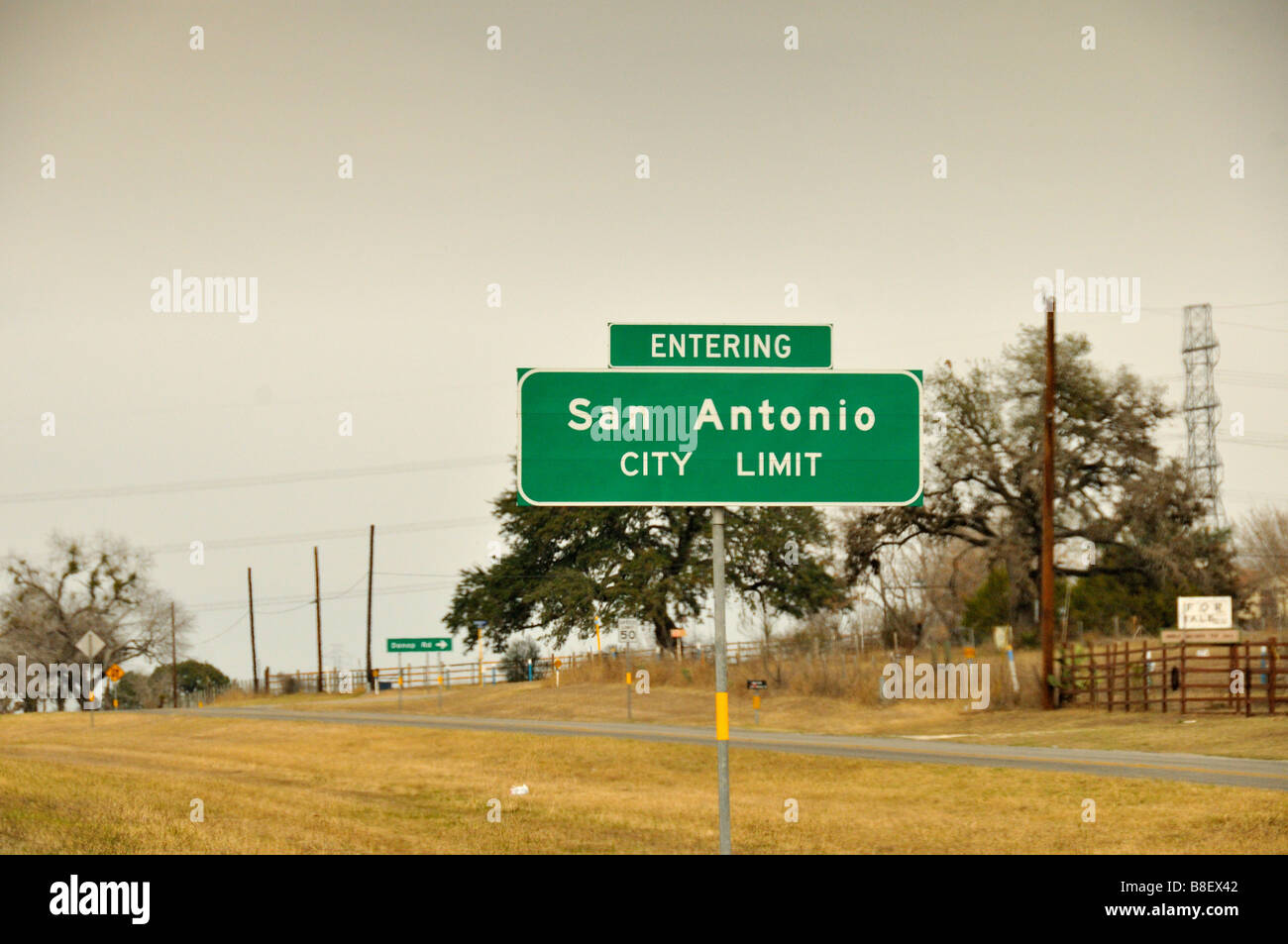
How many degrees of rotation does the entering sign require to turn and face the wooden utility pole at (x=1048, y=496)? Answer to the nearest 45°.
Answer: approximately 180°

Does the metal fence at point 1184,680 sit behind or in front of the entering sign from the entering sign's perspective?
behind

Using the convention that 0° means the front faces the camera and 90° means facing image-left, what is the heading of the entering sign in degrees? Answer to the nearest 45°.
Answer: approximately 0°

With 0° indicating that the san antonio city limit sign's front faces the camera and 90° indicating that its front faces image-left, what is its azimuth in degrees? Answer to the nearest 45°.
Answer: approximately 0°
